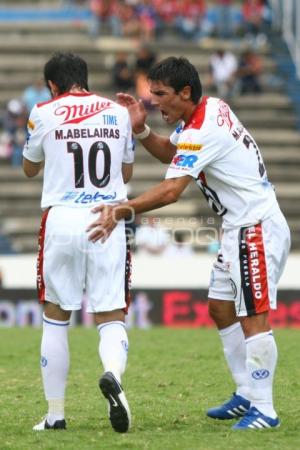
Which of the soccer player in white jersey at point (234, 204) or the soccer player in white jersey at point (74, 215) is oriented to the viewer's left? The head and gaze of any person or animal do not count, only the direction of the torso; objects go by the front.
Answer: the soccer player in white jersey at point (234, 204)

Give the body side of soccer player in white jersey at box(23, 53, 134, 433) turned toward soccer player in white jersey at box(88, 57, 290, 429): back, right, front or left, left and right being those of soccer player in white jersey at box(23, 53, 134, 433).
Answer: right

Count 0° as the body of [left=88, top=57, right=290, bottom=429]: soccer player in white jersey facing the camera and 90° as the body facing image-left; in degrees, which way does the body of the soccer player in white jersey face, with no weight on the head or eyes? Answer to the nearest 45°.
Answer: approximately 90°

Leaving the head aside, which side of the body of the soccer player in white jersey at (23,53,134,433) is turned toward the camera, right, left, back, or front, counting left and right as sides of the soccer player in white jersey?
back

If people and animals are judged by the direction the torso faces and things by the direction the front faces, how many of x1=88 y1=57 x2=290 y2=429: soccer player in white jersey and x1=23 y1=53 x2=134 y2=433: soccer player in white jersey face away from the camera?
1

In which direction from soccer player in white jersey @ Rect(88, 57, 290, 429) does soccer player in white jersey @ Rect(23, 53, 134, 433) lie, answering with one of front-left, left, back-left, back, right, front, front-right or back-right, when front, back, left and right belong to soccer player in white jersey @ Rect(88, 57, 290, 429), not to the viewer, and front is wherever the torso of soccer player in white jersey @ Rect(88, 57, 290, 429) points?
front

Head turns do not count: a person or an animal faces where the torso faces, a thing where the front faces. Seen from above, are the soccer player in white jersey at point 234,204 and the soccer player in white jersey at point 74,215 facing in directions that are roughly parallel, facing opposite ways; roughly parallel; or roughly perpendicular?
roughly perpendicular
